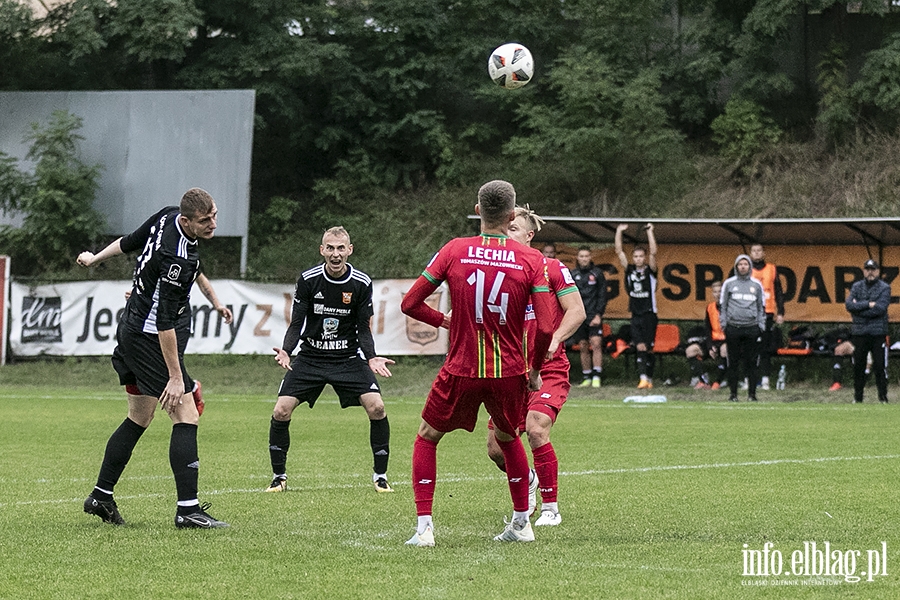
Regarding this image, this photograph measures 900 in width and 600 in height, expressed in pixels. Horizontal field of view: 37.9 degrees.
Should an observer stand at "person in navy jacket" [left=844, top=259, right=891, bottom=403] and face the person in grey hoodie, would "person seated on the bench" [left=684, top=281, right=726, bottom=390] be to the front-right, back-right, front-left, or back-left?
front-right

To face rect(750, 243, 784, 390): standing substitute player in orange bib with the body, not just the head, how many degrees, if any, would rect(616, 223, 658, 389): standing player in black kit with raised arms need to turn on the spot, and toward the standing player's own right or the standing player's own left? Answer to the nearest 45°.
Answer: approximately 90° to the standing player's own left

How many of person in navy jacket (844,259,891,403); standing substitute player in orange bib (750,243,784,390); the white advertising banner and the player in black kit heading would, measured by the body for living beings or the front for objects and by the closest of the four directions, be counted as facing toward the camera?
3

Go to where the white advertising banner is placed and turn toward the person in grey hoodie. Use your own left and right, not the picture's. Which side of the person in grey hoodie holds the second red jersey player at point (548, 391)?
right

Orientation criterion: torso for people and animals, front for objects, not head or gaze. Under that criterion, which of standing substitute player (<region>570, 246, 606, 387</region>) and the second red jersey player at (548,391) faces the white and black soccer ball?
the standing substitute player

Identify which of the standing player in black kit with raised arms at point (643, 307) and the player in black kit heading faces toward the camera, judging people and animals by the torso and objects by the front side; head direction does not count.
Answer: the standing player in black kit with raised arms

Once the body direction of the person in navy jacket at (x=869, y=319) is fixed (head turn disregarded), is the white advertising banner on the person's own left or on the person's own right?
on the person's own right

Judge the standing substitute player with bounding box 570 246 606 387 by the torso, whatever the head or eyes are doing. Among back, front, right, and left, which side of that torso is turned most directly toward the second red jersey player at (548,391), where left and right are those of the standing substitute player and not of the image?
front

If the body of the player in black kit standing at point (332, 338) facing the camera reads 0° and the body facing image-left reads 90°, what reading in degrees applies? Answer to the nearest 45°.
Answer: approximately 0°

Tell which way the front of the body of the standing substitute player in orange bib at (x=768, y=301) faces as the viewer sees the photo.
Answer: toward the camera

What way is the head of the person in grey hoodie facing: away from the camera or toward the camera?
toward the camera

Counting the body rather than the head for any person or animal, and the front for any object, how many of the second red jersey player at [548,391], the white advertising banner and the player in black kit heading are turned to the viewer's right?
1

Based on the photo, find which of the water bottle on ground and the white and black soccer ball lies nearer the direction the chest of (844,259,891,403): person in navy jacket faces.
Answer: the white and black soccer ball

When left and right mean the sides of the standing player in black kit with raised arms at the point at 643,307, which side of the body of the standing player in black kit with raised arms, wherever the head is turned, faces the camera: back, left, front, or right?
front

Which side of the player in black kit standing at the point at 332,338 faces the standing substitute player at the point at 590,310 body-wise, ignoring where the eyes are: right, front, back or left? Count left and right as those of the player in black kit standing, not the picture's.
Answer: back

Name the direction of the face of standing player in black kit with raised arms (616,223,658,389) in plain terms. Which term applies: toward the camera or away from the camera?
toward the camera

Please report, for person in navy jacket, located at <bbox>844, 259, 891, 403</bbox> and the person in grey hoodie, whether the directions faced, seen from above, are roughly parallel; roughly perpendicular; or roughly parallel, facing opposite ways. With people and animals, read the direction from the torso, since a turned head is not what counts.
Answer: roughly parallel
